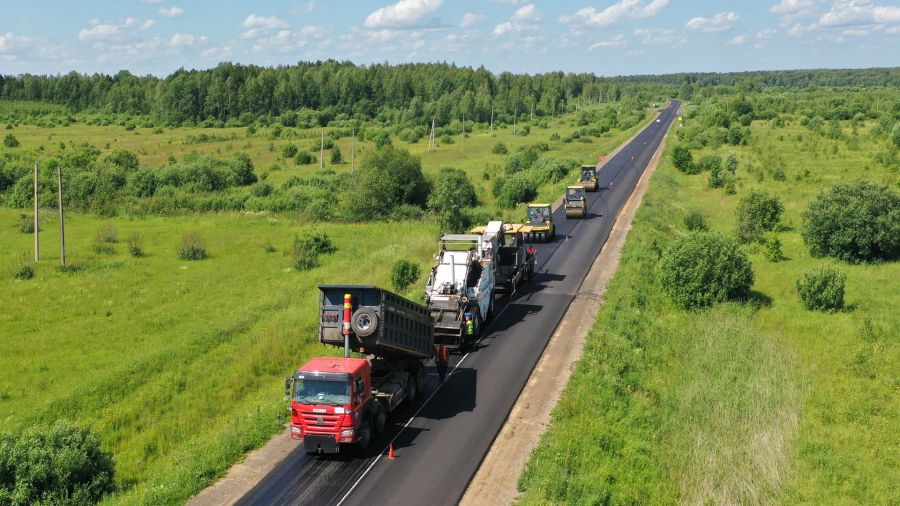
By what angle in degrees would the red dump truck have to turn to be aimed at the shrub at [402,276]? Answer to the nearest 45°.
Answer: approximately 135° to its right

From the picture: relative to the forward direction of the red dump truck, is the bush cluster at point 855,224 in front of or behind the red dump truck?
behind

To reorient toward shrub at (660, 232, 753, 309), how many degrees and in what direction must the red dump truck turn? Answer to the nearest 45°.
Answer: approximately 180°

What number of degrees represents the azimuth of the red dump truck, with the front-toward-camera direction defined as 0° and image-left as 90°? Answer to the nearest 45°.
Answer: approximately 45°

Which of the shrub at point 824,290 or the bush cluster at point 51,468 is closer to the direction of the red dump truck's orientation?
the bush cluster

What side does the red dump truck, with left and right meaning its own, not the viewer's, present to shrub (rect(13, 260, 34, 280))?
right

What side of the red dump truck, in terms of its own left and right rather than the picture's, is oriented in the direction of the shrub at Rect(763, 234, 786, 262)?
back
